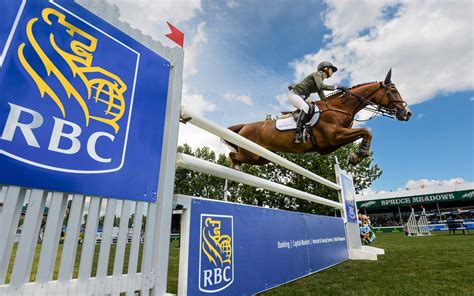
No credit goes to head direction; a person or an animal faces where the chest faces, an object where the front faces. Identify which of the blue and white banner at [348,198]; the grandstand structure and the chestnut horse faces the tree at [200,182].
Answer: the grandstand structure

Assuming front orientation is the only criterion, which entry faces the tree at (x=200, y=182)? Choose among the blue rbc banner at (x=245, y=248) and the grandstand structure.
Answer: the grandstand structure

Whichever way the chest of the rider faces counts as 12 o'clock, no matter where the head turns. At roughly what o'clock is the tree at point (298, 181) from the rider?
The tree is roughly at 9 o'clock from the rider.

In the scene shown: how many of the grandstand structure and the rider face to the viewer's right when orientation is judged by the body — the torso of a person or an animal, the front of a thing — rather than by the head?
1

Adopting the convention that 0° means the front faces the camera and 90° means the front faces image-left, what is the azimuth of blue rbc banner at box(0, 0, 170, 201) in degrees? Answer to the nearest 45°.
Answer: approximately 315°

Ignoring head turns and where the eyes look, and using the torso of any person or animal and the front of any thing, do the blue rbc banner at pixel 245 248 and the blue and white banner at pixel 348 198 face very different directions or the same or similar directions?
same or similar directions

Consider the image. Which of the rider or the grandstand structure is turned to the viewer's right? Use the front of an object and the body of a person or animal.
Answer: the rider

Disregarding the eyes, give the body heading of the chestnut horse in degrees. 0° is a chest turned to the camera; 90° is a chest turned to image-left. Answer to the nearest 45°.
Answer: approximately 270°

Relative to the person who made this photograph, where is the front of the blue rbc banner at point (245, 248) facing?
facing the viewer and to the right of the viewer

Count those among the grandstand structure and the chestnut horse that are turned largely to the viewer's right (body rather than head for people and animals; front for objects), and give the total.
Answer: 1

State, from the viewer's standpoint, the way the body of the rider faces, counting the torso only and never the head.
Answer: to the viewer's right
